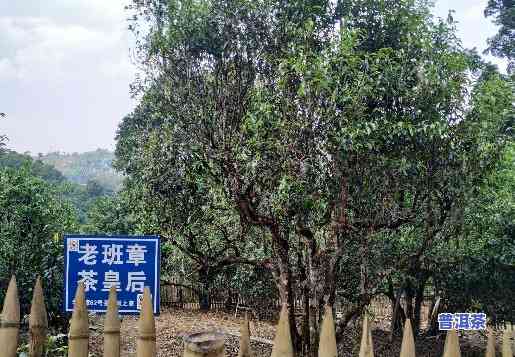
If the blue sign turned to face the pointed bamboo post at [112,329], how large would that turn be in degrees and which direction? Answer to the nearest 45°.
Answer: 0° — it already faces it

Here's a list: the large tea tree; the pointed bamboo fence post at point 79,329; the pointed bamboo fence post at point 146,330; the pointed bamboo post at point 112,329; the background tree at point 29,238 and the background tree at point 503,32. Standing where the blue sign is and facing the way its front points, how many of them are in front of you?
3

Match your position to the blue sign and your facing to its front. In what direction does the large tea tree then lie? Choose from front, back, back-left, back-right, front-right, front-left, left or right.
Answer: back-left

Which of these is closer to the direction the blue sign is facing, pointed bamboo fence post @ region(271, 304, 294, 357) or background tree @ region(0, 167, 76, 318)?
the pointed bamboo fence post

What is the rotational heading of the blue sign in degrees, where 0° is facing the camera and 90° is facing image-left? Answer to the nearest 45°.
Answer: approximately 0°

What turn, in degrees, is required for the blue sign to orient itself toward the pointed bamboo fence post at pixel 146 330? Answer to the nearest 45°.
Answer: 0° — it already faces it

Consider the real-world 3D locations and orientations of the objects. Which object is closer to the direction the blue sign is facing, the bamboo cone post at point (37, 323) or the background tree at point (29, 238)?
the bamboo cone post

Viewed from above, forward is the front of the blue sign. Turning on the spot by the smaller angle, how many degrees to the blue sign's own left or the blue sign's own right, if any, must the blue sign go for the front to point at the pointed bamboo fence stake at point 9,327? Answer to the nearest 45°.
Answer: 0° — it already faces it

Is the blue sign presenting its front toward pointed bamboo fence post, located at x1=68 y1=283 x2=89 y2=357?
yes
